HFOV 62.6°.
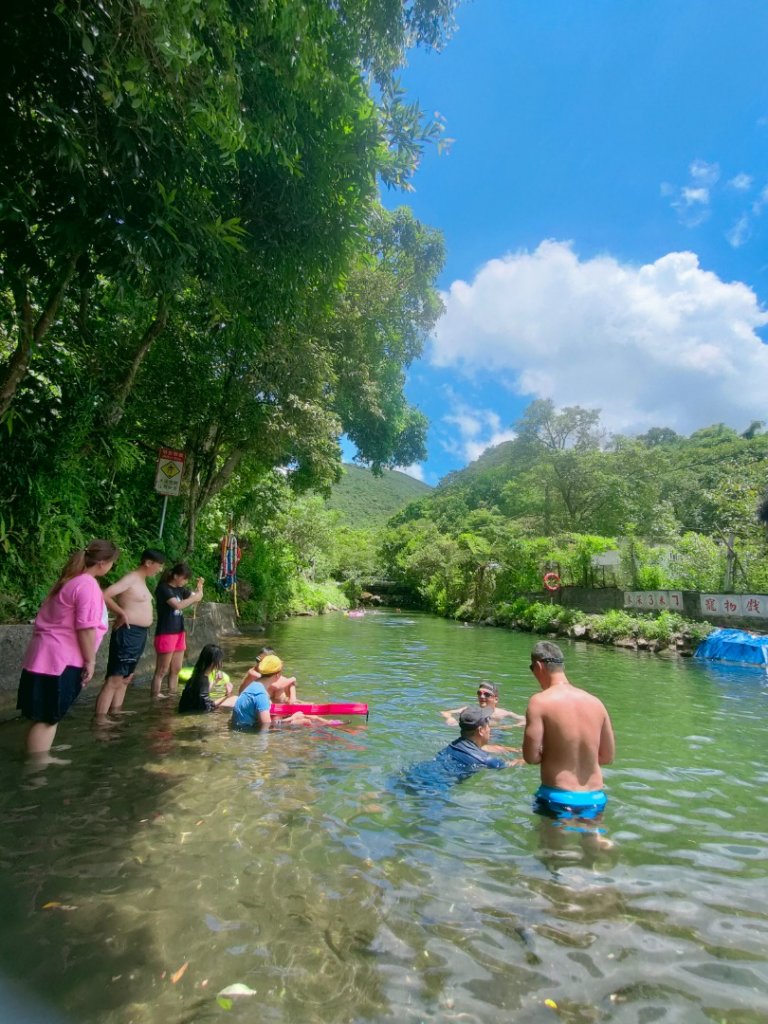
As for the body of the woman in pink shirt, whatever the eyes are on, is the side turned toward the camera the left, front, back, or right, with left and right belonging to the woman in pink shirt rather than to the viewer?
right

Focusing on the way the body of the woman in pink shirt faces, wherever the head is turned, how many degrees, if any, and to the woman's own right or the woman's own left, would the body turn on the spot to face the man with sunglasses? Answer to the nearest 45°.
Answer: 0° — they already face them

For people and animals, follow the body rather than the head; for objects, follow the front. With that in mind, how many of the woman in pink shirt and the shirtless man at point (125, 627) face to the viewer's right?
2

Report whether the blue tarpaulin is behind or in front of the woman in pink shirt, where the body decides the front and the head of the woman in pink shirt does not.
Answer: in front

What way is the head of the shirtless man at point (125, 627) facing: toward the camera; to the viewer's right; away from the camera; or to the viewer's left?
to the viewer's right

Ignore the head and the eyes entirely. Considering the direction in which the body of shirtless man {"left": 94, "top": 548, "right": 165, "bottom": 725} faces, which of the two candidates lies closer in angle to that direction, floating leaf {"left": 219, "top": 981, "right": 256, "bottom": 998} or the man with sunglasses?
the man with sunglasses

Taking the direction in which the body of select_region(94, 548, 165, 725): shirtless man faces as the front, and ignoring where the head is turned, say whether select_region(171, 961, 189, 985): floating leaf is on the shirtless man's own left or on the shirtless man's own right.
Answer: on the shirtless man's own right

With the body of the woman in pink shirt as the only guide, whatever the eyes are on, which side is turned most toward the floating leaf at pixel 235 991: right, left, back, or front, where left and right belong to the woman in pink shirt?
right

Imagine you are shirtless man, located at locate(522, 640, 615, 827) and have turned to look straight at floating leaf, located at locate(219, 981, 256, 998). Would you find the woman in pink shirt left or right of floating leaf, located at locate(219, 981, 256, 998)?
right

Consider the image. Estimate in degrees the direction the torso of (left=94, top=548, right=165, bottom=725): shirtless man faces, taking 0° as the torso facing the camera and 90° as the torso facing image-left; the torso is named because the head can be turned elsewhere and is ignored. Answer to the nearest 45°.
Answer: approximately 270°

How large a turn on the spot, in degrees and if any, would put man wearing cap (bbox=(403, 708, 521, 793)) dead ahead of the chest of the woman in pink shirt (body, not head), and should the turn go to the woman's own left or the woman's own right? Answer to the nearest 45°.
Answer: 0° — they already face them

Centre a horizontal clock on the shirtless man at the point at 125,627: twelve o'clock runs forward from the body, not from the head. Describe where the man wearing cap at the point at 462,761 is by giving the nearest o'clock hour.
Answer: The man wearing cap is roughly at 1 o'clock from the shirtless man.
